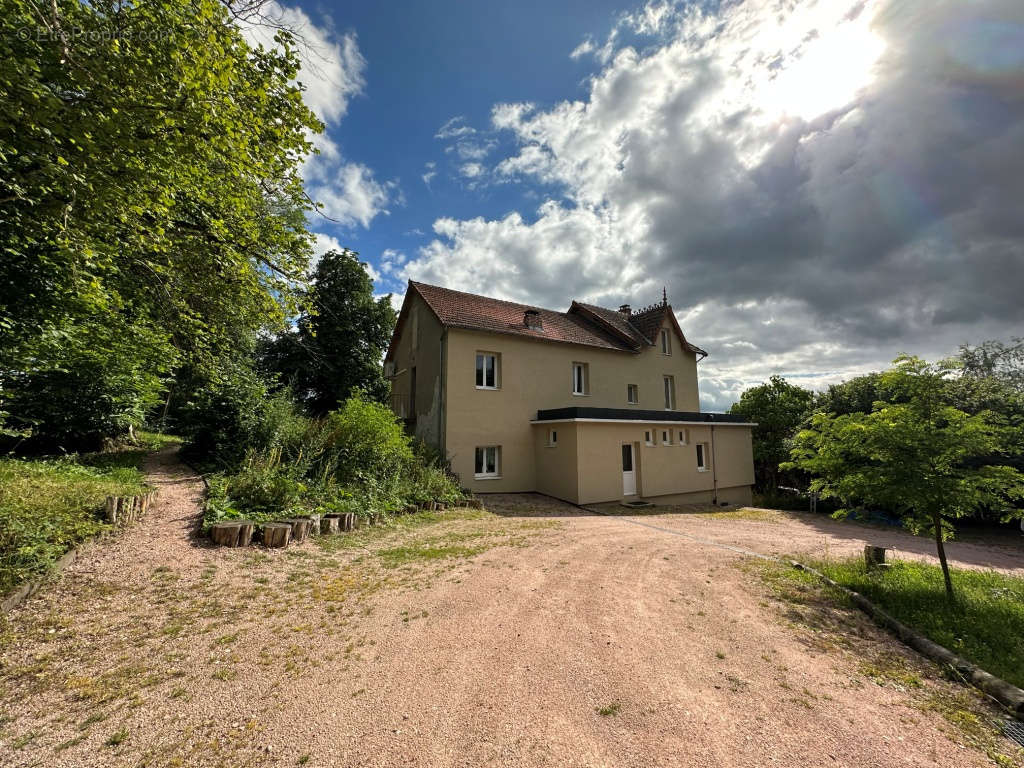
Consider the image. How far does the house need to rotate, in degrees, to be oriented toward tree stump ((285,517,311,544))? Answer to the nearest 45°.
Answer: approximately 45° to its right

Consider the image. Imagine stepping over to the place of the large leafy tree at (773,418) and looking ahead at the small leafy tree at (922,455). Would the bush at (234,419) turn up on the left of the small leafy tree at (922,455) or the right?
right

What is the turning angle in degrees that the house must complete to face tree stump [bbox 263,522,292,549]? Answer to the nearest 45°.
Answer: approximately 45° to its right

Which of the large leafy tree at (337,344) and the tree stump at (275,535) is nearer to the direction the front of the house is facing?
the tree stump

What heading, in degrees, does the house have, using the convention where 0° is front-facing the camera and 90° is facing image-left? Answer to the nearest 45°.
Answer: approximately 315°

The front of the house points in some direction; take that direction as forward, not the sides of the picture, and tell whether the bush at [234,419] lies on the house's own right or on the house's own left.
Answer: on the house's own right

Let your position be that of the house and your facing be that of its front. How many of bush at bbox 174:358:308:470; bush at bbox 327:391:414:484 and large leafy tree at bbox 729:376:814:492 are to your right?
2

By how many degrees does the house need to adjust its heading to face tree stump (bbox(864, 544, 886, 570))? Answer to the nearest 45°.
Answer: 0° — it already faces it

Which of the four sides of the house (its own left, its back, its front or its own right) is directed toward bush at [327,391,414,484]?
right

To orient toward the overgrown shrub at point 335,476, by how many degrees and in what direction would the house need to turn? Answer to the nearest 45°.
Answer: approximately 90° to its right
